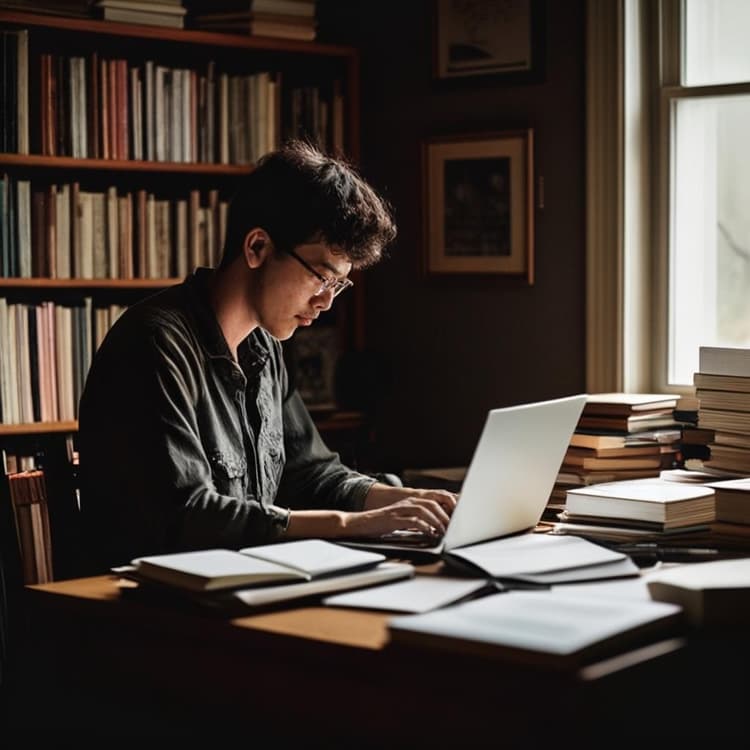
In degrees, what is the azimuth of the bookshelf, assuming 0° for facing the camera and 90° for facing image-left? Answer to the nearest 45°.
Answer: approximately 0°

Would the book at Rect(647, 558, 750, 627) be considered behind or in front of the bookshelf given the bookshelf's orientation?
in front

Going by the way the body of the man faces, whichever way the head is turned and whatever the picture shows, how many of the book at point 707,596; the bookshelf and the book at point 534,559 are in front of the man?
2

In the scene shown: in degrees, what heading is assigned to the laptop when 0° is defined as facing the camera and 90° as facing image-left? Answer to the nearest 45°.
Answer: approximately 135°

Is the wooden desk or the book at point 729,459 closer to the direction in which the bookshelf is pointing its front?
the wooden desk

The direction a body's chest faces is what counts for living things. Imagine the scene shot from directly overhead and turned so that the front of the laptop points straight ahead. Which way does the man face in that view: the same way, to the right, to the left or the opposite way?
the opposite way

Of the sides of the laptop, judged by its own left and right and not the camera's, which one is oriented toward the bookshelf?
front

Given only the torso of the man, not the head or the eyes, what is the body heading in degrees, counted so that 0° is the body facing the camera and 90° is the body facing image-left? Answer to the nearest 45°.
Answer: approximately 315°

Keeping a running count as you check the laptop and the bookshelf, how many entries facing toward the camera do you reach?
1

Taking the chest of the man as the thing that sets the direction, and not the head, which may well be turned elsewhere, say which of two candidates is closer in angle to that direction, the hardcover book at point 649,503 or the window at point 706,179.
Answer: the hardcover book

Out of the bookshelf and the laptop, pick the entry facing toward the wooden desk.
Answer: the bookshelf

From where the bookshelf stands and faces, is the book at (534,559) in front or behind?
in front

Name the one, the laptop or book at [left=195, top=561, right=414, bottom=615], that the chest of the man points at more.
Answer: the laptop
